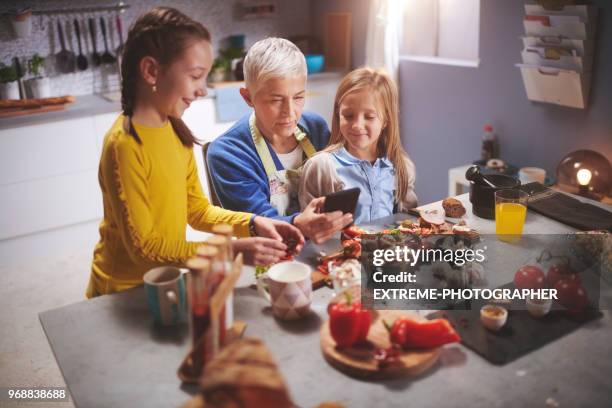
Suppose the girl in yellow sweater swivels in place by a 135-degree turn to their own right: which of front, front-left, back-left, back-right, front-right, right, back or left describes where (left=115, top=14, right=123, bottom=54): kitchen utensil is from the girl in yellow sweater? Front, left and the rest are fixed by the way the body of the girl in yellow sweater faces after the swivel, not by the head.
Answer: right

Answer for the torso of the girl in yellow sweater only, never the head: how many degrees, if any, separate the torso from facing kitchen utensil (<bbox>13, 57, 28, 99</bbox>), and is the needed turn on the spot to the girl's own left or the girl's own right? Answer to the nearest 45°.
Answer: approximately 135° to the girl's own left

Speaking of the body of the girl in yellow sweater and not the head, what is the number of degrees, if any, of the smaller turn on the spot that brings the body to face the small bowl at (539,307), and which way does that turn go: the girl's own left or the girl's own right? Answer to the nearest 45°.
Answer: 0° — they already face it

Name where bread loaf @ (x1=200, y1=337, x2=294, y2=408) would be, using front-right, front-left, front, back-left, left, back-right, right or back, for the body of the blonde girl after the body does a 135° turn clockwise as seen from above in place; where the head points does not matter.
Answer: back-left

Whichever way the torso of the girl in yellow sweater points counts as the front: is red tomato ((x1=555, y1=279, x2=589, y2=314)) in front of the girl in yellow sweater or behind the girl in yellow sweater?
in front

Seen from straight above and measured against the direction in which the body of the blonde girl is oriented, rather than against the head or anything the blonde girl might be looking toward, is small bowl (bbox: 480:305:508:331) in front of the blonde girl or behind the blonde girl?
in front

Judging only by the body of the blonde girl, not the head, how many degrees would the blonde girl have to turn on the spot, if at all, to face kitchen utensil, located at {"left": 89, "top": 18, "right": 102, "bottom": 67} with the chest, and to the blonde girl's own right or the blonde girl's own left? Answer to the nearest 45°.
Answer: approximately 135° to the blonde girl's own right

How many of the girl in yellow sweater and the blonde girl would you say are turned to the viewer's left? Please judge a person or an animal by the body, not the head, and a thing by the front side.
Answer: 0

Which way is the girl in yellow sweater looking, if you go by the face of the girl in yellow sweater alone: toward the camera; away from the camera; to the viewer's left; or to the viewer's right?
to the viewer's right

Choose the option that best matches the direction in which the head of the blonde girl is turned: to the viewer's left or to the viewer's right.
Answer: to the viewer's left

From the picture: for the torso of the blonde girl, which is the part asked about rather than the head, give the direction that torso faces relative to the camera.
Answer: toward the camera

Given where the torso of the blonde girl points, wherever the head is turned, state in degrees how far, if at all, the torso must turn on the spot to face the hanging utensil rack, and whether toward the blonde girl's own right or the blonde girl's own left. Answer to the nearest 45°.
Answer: approximately 135° to the blonde girl's own right

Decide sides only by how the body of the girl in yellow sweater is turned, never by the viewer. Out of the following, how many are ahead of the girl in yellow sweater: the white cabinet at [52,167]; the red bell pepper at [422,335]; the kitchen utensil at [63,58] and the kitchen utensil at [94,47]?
1

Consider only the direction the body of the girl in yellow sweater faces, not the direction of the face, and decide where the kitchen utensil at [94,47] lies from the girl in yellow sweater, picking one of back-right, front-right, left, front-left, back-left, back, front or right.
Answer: back-left
